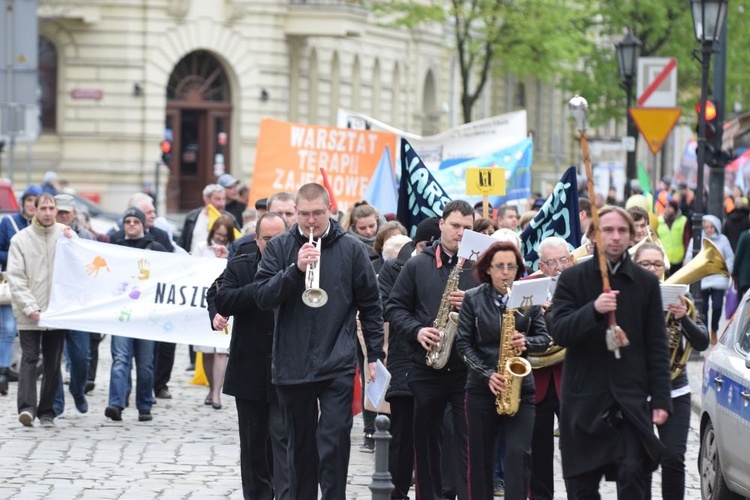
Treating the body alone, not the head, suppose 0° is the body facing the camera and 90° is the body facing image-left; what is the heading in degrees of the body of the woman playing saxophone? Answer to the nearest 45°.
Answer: approximately 0°

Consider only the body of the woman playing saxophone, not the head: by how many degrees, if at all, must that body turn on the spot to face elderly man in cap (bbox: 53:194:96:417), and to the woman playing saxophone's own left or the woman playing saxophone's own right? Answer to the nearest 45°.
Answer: approximately 135° to the woman playing saxophone's own right

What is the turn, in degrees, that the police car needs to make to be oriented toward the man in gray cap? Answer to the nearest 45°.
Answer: approximately 180°

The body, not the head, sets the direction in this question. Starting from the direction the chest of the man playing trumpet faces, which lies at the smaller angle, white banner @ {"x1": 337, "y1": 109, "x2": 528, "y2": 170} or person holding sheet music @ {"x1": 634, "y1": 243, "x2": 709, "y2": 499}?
the person holding sheet music

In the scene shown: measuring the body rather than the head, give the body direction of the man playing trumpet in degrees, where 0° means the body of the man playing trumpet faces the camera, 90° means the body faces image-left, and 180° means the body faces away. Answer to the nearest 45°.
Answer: approximately 0°

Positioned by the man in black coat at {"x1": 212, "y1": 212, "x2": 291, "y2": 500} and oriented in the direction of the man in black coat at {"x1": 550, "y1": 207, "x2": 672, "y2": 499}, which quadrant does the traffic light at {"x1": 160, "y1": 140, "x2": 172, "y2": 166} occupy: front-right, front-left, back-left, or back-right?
back-left

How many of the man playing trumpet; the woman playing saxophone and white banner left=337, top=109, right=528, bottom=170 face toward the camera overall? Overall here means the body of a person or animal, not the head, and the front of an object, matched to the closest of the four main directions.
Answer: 3
